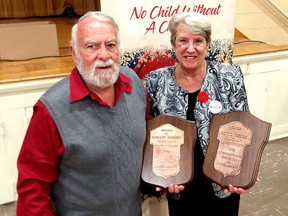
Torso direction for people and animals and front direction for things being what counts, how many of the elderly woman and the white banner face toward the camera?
2

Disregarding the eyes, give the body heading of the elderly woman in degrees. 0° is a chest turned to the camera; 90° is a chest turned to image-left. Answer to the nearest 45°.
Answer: approximately 0°

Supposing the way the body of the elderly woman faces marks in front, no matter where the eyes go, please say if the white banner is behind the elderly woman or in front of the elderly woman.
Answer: behind
